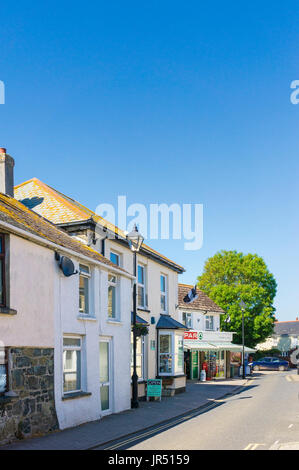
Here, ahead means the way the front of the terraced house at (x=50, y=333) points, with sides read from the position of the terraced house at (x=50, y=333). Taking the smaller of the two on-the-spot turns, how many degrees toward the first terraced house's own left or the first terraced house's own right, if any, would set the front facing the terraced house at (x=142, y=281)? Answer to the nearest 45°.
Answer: approximately 135° to the first terraced house's own left

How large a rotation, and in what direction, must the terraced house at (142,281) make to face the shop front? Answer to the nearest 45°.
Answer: approximately 135° to its left

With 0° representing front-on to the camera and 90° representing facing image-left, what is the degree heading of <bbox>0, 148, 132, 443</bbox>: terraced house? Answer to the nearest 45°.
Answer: approximately 315°

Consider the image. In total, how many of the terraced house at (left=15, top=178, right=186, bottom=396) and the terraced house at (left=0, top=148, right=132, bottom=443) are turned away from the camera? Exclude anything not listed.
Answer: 0

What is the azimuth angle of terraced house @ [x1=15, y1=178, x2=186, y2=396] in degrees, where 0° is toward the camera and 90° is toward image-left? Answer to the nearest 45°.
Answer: approximately 315°
